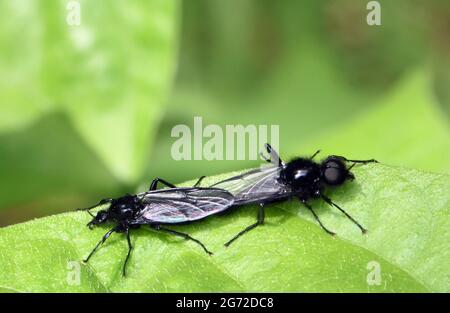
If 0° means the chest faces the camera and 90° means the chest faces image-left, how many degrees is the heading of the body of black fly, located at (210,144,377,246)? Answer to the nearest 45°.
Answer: approximately 270°

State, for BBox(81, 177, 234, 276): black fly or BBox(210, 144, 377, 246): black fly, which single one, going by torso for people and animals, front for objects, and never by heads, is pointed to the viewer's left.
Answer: BBox(81, 177, 234, 276): black fly

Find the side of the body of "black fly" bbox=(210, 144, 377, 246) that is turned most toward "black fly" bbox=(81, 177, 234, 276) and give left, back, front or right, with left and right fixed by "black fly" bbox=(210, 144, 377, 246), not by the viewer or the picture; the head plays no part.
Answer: back

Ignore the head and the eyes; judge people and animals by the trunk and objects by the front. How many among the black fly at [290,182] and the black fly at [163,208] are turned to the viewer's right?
1

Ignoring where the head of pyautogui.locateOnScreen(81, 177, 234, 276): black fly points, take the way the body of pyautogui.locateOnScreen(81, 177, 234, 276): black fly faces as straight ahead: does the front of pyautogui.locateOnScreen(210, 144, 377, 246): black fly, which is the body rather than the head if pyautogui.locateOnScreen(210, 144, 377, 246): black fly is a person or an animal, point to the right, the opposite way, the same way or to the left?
the opposite way

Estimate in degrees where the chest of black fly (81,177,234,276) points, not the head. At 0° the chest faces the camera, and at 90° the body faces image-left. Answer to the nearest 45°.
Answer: approximately 90°

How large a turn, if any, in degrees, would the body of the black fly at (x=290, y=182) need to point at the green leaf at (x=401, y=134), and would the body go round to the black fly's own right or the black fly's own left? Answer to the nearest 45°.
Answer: approximately 45° to the black fly's own left

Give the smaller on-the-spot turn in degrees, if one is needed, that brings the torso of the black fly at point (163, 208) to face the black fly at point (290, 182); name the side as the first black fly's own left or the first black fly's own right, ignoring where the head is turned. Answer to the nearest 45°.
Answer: approximately 180°

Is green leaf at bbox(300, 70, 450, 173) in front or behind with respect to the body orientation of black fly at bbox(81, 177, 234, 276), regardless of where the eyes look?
behind
